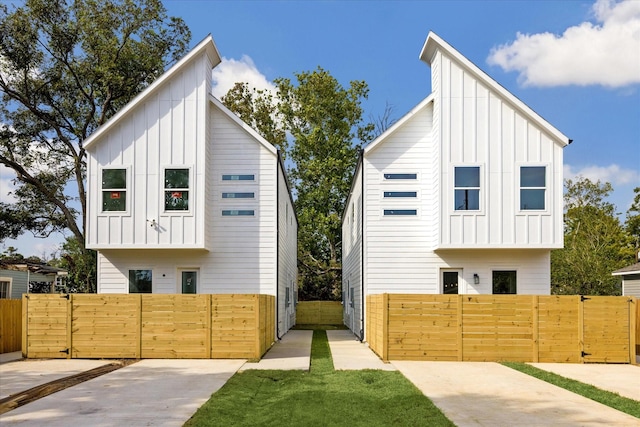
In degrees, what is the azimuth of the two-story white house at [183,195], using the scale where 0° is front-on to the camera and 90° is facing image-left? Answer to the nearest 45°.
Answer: approximately 0°

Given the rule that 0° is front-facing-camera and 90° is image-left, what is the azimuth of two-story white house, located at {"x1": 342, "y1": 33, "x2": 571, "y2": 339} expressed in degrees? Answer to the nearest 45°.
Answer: approximately 0°

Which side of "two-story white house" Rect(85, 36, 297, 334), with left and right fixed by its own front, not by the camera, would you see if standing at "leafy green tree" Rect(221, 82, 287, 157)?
back

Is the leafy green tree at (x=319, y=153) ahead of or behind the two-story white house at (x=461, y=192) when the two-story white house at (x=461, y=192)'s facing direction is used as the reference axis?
behind

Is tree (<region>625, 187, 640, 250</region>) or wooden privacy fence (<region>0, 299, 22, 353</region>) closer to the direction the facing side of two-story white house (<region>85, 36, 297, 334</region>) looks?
the wooden privacy fence

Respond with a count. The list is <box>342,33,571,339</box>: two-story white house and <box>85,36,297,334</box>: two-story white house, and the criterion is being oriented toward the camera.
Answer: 2

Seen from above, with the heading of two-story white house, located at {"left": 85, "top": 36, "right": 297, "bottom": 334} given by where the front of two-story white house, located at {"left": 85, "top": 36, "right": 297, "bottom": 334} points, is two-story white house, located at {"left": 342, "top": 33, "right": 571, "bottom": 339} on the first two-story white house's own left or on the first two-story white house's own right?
on the first two-story white house's own left

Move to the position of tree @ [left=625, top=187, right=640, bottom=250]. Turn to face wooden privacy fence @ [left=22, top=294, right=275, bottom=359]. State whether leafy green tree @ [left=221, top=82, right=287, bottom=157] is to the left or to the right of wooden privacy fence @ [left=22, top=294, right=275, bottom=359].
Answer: right
